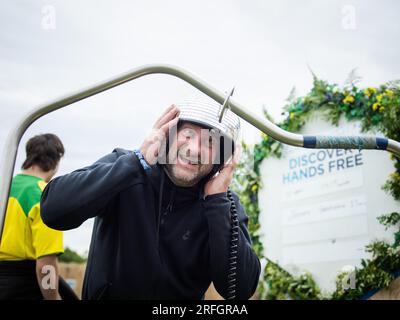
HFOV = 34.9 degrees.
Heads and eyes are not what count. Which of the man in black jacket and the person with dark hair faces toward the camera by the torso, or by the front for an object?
the man in black jacket

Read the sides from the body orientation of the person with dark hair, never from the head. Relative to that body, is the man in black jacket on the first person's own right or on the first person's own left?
on the first person's own right

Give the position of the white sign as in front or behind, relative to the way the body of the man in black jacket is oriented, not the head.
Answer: behind

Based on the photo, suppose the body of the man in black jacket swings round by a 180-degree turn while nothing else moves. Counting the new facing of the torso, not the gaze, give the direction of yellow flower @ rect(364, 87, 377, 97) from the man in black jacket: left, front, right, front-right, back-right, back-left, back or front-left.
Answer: front-right

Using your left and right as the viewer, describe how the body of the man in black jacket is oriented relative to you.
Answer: facing the viewer

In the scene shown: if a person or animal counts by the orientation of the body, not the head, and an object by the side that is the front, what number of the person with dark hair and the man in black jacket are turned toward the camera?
1

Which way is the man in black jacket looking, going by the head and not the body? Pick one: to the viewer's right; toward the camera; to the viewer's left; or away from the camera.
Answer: toward the camera

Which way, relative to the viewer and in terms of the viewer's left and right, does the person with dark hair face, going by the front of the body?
facing away from the viewer and to the right of the viewer
